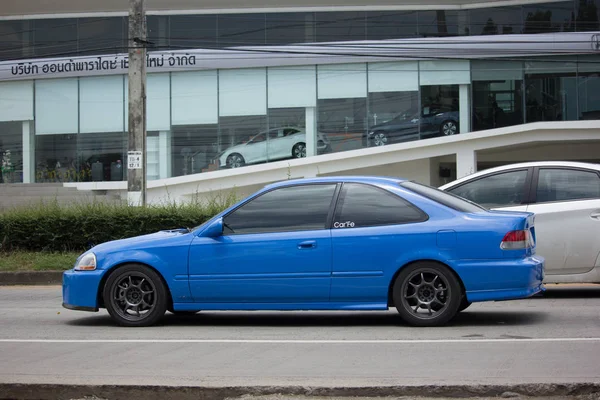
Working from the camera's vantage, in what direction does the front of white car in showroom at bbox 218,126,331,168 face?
facing to the left of the viewer

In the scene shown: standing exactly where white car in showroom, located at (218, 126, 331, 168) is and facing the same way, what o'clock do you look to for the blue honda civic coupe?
The blue honda civic coupe is roughly at 9 o'clock from the white car in showroom.

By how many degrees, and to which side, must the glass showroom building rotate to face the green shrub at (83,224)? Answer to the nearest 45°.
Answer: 0° — it already faces it

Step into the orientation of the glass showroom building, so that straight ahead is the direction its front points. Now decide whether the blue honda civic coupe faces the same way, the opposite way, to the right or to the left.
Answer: to the right

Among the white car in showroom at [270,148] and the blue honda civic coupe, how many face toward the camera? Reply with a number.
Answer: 0

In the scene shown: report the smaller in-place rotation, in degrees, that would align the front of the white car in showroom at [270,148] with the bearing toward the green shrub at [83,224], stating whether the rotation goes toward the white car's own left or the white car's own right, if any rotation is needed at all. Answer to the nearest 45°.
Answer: approximately 90° to the white car's own left

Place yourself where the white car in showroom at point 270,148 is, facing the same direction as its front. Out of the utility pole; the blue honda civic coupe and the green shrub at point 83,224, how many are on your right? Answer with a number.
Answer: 0

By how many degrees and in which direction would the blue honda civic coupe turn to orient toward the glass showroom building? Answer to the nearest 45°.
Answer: approximately 90° to its right

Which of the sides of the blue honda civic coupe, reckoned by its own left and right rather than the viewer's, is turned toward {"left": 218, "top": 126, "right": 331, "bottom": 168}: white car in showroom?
right

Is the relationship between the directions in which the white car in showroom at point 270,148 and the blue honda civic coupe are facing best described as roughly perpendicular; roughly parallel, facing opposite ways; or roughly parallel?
roughly parallel

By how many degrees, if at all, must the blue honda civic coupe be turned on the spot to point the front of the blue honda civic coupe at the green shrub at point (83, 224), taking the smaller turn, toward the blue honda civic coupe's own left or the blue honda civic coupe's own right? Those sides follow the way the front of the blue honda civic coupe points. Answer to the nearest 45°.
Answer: approximately 45° to the blue honda civic coupe's own right

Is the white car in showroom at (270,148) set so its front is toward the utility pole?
no

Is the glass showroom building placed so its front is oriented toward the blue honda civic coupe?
yes

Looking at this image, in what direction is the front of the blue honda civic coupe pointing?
to the viewer's left

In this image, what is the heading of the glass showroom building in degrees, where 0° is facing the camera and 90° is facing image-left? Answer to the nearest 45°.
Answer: approximately 0°

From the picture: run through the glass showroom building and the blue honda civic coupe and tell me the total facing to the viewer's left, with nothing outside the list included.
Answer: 1

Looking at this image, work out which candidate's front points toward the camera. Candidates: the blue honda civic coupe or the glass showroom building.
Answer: the glass showroom building
